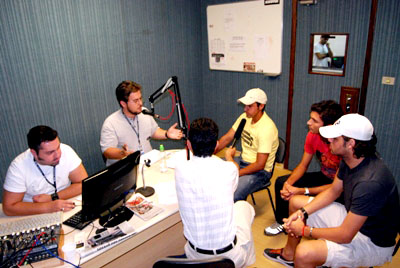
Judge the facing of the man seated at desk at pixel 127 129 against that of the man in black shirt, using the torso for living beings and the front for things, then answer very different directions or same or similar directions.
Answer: very different directions

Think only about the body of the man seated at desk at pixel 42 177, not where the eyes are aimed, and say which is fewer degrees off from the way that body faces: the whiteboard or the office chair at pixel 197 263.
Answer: the office chair

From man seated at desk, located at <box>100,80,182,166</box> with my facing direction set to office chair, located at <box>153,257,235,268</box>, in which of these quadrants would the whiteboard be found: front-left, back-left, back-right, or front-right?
back-left

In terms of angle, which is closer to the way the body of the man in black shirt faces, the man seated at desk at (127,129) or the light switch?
the man seated at desk

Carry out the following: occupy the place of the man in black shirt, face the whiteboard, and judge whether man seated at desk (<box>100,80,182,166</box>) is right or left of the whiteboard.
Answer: left

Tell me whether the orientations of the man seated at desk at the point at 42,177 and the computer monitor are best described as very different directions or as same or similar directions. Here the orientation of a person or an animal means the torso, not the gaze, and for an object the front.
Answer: very different directions

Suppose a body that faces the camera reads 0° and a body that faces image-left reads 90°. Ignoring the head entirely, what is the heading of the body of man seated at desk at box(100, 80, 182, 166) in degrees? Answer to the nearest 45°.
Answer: approximately 315°

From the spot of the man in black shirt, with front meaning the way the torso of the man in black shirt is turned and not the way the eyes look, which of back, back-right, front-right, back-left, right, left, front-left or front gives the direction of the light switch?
right

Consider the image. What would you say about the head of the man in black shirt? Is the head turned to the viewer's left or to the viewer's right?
to the viewer's left

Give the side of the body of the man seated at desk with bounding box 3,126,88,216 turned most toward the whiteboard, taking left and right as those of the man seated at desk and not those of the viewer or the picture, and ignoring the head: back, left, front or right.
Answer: left

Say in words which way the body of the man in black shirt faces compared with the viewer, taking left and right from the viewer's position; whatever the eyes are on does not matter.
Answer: facing to the left of the viewer

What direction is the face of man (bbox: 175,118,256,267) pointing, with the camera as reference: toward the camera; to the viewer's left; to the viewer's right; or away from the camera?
away from the camera
